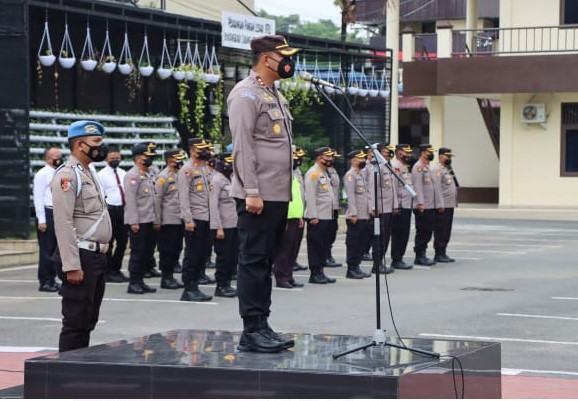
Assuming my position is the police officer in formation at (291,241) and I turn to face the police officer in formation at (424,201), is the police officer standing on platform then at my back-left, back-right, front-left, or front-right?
back-right

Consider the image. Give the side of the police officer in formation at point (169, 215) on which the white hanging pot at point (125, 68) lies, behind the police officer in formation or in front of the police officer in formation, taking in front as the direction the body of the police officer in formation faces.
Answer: behind

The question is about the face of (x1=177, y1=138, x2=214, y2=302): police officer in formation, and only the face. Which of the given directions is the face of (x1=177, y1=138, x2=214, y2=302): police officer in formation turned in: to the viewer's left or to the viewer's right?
to the viewer's right

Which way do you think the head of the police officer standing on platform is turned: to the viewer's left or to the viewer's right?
to the viewer's right

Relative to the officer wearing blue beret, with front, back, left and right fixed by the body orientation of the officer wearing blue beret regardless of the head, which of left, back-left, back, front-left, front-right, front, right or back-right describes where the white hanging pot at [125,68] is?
back-left

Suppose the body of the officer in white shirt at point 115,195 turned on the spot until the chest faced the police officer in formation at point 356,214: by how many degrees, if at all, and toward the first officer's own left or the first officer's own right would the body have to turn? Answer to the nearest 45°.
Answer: approximately 45° to the first officer's own left
